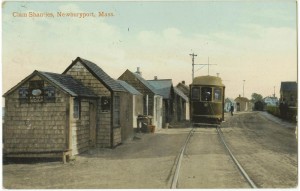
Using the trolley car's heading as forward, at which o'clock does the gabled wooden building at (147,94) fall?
The gabled wooden building is roughly at 4 o'clock from the trolley car.

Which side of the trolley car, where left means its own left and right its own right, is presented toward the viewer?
front

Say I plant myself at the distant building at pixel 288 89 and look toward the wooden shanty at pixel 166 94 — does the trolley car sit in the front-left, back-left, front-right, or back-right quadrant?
front-left

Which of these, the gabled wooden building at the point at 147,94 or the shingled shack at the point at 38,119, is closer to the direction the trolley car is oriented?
the shingled shack

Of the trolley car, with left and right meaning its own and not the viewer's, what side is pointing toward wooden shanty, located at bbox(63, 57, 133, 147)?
front

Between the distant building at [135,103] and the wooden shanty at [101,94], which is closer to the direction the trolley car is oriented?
the wooden shanty

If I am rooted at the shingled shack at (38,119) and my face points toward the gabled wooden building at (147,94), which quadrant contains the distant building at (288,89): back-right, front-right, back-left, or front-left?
front-right

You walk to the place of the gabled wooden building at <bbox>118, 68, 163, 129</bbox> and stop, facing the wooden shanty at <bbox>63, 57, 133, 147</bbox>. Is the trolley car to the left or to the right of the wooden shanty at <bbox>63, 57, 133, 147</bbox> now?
left
